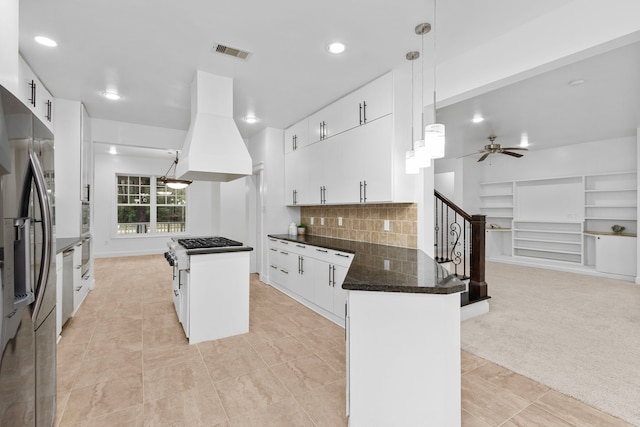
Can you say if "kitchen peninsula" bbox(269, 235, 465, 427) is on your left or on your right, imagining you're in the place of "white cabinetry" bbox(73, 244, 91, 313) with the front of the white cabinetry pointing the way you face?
on your right

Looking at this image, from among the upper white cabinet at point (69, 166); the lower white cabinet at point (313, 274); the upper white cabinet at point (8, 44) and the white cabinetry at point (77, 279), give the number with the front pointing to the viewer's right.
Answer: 3

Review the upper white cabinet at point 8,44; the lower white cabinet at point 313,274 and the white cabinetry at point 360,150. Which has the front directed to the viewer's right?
the upper white cabinet

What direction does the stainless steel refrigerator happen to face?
to the viewer's right

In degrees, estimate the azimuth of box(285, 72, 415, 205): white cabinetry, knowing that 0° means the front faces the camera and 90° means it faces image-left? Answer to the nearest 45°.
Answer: approximately 45°

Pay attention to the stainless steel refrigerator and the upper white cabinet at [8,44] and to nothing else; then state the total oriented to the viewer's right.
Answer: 2

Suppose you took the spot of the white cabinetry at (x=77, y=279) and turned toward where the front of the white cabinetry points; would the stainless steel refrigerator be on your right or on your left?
on your right

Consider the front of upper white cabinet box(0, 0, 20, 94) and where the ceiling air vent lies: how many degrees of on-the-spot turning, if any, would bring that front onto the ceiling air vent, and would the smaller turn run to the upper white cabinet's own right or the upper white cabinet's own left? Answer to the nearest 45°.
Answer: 0° — it already faces it

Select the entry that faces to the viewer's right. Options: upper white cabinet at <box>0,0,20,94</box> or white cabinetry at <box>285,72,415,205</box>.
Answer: the upper white cabinet

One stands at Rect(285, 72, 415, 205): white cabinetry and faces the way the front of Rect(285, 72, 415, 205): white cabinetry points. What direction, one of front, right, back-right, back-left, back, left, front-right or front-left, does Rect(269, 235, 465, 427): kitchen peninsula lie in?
front-left

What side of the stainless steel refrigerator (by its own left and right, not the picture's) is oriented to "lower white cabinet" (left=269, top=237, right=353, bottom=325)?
front

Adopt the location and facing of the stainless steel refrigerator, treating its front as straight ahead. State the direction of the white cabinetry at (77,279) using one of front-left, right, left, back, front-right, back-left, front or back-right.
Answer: left

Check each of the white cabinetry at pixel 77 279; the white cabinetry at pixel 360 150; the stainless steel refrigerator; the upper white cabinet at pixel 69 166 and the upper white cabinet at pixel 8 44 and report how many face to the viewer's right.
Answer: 4

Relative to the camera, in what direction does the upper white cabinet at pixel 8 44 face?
facing to the right of the viewer

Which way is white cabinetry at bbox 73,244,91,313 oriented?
to the viewer's right
